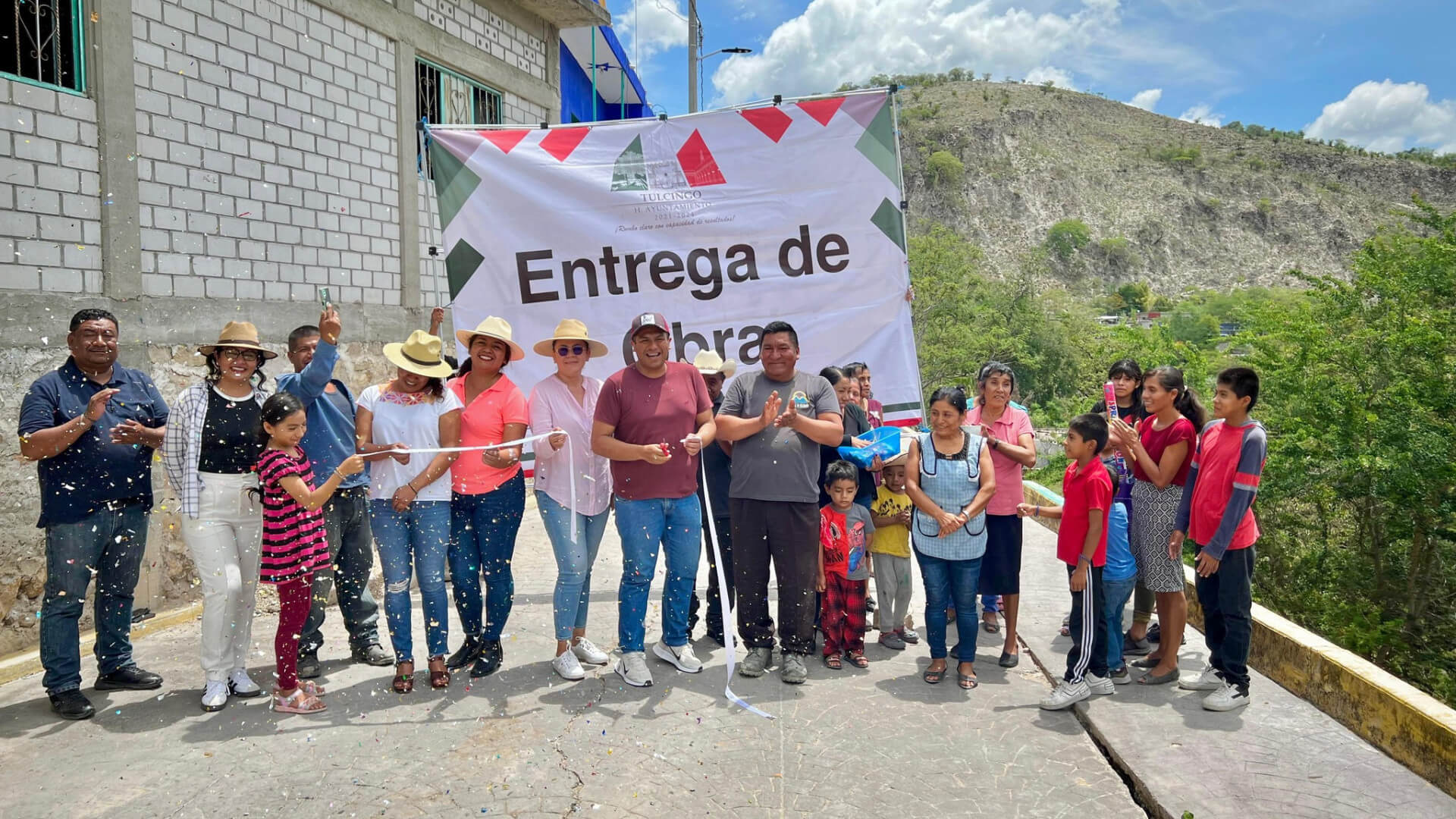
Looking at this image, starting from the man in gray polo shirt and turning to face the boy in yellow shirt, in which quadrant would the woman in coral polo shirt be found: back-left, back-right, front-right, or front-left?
back-left

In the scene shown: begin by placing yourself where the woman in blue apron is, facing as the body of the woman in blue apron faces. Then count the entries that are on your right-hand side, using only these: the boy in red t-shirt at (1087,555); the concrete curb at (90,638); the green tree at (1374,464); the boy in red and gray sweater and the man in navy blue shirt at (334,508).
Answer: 2

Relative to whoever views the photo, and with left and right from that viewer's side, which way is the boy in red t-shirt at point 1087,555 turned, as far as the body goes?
facing to the left of the viewer

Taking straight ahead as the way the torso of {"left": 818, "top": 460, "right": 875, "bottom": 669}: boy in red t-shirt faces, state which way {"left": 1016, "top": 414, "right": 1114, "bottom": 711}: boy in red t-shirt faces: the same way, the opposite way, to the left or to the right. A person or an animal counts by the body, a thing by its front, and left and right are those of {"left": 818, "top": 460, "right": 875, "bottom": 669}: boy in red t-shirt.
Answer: to the right

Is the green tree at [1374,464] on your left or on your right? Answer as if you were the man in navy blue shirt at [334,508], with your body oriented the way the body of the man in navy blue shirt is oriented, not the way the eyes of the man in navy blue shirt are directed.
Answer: on your left

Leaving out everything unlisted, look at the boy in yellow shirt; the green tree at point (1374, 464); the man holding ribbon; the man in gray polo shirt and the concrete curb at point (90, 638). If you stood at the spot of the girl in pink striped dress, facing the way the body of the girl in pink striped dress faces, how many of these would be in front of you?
4

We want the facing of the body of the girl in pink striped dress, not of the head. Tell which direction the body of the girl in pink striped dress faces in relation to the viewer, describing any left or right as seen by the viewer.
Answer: facing to the right of the viewer

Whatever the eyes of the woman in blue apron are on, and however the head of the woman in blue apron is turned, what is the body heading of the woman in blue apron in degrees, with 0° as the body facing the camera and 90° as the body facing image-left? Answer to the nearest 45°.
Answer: approximately 0°

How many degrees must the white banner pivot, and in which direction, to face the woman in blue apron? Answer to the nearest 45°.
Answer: approximately 45° to its left

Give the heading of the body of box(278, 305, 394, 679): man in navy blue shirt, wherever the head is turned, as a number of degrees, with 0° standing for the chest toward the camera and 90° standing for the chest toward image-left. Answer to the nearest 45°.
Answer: approximately 315°

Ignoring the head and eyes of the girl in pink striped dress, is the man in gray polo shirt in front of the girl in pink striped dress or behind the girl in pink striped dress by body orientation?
in front

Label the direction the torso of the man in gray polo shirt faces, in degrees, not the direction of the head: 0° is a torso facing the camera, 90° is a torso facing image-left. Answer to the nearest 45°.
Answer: approximately 0°

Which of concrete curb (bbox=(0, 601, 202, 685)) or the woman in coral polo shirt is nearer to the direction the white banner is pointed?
the woman in coral polo shirt
